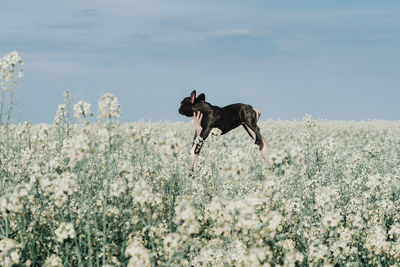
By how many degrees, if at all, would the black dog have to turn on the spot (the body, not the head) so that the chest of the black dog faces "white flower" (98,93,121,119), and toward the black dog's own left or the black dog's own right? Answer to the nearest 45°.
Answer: approximately 90° to the black dog's own left

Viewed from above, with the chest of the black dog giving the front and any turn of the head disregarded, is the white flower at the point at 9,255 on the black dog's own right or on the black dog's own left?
on the black dog's own left

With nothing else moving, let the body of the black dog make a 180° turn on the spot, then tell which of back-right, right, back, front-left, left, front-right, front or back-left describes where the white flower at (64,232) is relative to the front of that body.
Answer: right

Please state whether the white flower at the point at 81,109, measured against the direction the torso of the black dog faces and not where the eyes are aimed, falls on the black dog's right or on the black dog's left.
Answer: on the black dog's left

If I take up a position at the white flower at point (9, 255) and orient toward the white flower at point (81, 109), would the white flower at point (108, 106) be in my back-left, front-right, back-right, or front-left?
front-right

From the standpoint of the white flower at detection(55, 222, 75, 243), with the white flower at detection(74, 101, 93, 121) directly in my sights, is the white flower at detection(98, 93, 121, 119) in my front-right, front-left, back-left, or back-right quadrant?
front-right

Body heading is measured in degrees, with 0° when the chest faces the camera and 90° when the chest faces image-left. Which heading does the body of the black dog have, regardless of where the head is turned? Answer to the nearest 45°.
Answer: approximately 90°
